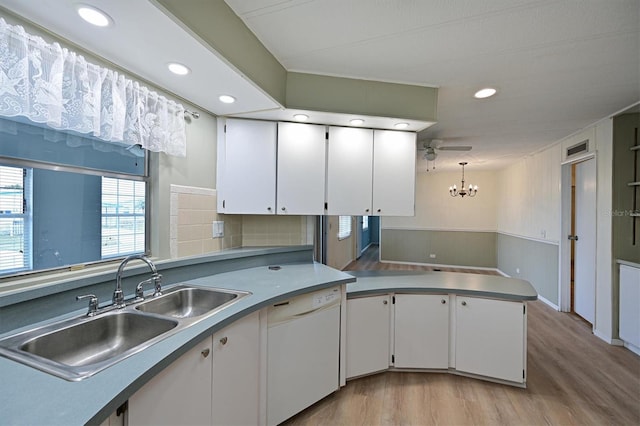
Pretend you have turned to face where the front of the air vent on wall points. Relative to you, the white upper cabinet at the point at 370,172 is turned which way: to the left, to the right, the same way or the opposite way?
to the left

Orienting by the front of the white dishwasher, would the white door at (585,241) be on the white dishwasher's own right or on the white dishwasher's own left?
on the white dishwasher's own left

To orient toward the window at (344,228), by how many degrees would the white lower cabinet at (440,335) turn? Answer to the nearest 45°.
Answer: approximately 135° to its right

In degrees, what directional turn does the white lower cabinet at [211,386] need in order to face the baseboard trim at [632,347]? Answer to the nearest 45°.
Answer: approximately 45° to its left

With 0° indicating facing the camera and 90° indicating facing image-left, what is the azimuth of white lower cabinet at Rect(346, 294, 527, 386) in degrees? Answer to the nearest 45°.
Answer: approximately 0°

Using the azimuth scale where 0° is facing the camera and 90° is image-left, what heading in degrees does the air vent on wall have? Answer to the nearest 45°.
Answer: approximately 45°

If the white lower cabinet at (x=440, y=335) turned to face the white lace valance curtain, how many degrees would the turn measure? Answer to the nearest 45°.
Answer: approximately 45° to its right

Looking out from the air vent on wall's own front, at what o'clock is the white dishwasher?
The white dishwasher is roughly at 11 o'clock from the air vent on wall.

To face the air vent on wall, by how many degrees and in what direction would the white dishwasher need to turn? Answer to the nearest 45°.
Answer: approximately 90° to its left

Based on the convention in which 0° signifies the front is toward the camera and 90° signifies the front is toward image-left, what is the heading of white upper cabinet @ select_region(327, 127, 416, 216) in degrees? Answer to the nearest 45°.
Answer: approximately 0°

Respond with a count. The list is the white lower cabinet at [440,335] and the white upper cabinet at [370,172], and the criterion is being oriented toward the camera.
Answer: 2
